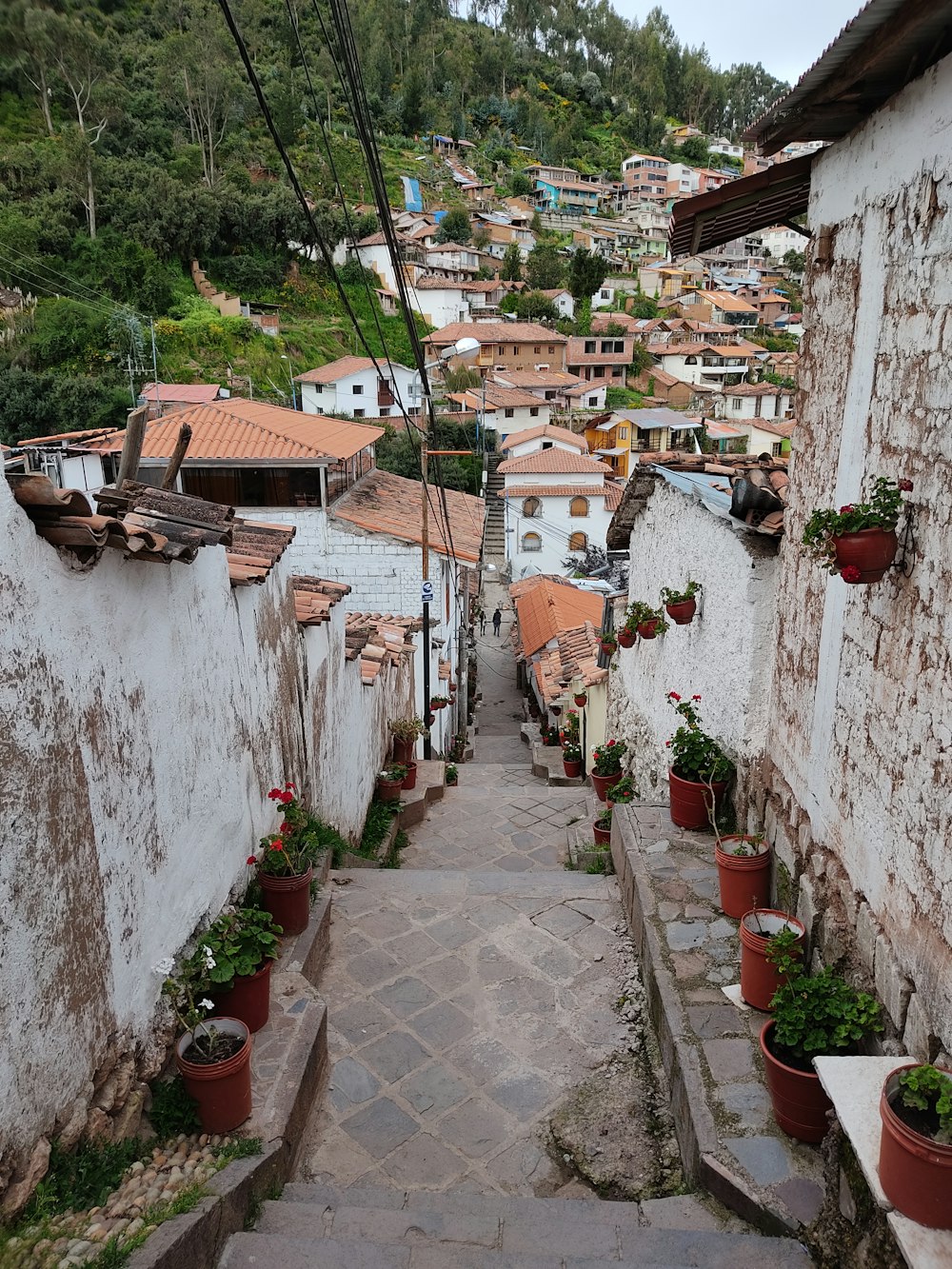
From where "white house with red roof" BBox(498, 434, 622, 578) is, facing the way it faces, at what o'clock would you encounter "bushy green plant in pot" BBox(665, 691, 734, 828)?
The bushy green plant in pot is roughly at 12 o'clock from the white house with red roof.

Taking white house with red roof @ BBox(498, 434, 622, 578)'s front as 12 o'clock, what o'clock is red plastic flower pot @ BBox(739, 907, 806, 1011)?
The red plastic flower pot is roughly at 12 o'clock from the white house with red roof.

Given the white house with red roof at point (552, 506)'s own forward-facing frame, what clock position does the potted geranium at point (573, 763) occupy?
The potted geranium is roughly at 12 o'clock from the white house with red roof.

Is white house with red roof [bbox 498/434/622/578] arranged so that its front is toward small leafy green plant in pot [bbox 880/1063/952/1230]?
yes

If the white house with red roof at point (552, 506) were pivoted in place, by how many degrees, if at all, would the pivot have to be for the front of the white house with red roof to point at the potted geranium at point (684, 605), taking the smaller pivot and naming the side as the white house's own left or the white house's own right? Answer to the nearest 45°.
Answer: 0° — it already faces it

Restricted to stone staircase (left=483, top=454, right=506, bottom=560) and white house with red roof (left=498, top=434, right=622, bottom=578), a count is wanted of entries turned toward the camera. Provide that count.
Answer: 2

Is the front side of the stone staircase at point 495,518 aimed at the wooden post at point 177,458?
yes

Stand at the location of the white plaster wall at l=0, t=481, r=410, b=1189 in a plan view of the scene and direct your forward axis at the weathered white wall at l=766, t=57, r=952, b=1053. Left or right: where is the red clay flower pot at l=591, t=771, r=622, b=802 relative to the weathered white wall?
left

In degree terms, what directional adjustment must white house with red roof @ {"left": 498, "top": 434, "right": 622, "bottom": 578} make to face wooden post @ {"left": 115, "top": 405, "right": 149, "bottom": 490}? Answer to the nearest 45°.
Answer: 0° — it already faces it

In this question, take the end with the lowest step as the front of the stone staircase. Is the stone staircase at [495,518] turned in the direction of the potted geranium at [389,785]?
yes

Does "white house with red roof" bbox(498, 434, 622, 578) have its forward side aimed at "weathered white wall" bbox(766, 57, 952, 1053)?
yes

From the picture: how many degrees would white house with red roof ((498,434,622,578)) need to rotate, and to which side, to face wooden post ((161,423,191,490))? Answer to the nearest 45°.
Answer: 0° — it already faces it
